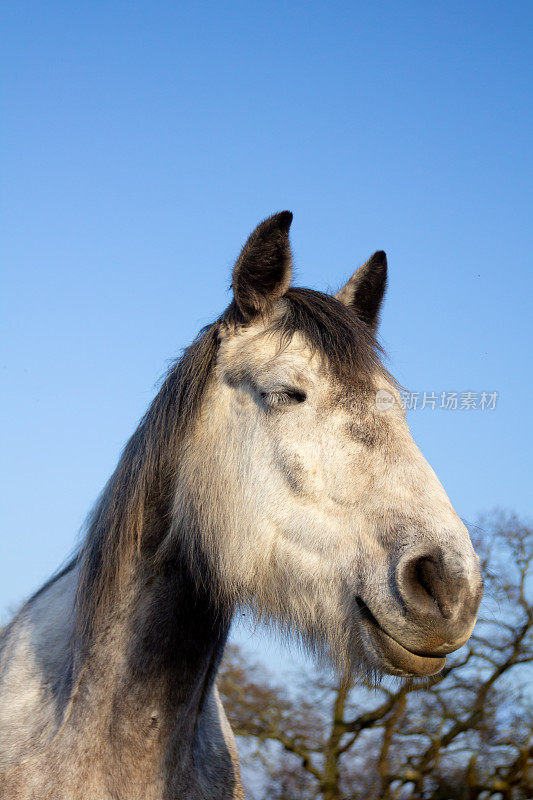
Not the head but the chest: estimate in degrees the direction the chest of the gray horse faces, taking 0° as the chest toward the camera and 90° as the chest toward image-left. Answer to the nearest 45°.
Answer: approximately 315°
